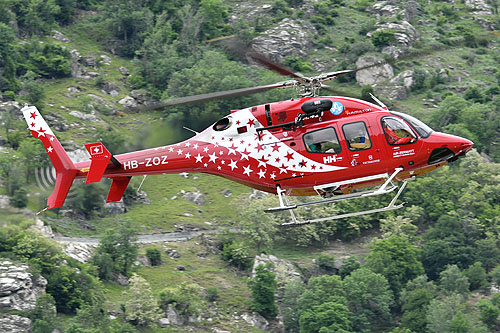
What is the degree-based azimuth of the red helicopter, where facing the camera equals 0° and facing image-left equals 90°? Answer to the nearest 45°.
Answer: approximately 270°
